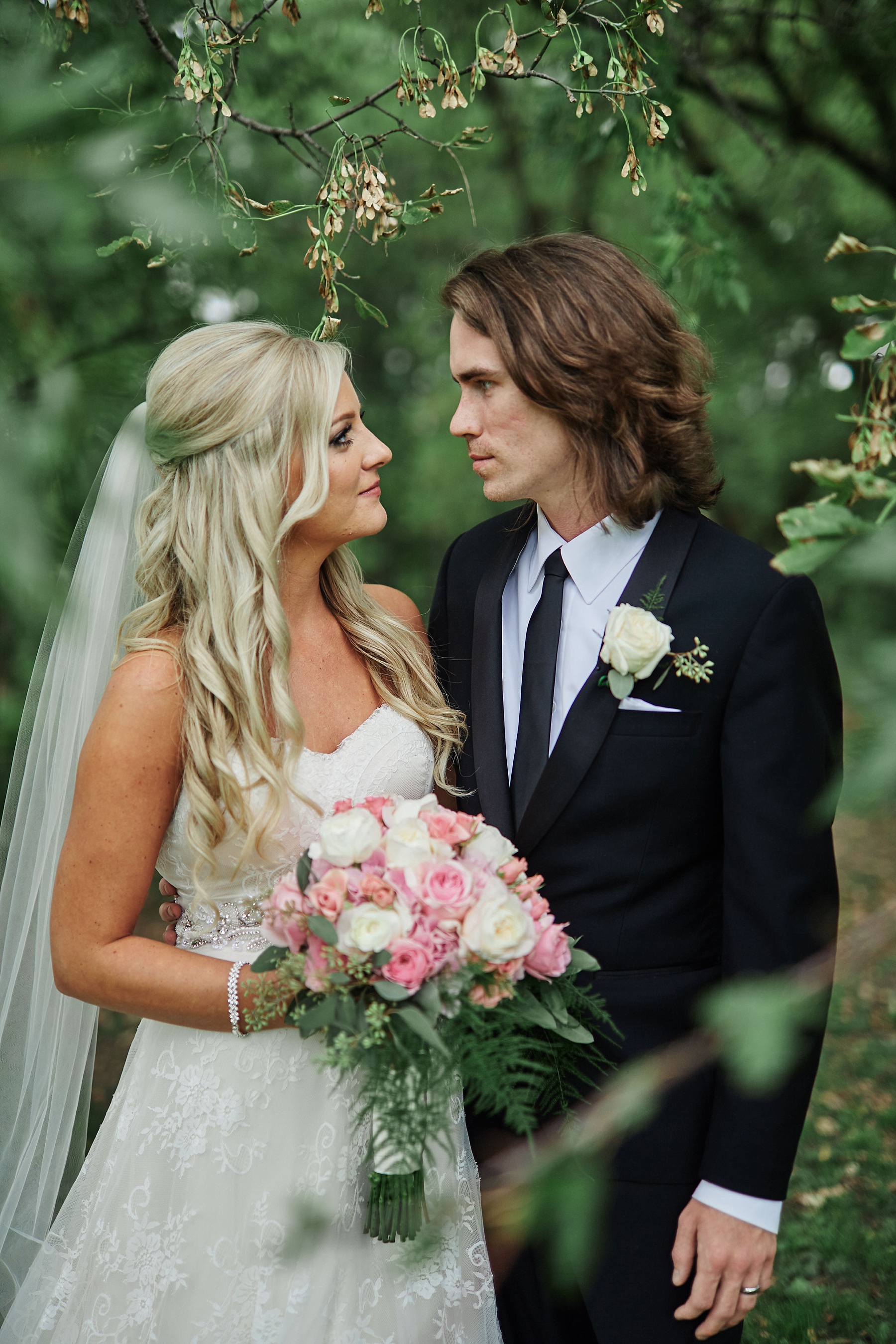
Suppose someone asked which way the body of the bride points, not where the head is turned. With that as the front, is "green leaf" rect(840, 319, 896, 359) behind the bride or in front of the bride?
in front

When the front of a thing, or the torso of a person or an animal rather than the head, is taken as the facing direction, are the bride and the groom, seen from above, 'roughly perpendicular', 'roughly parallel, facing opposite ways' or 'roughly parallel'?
roughly perpendicular

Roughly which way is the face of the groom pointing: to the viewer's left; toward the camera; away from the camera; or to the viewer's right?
to the viewer's left

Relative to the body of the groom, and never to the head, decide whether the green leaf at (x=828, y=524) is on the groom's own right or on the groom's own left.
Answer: on the groom's own left

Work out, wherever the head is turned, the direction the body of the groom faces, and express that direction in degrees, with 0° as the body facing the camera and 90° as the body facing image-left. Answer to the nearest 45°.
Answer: approximately 45°

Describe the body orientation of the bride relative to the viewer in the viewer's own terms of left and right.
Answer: facing the viewer and to the right of the viewer

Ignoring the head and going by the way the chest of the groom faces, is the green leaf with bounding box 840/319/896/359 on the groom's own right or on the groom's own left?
on the groom's own left

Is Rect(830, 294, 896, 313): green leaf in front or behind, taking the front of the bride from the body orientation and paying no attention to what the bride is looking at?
in front

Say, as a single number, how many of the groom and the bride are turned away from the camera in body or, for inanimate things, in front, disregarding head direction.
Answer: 0
